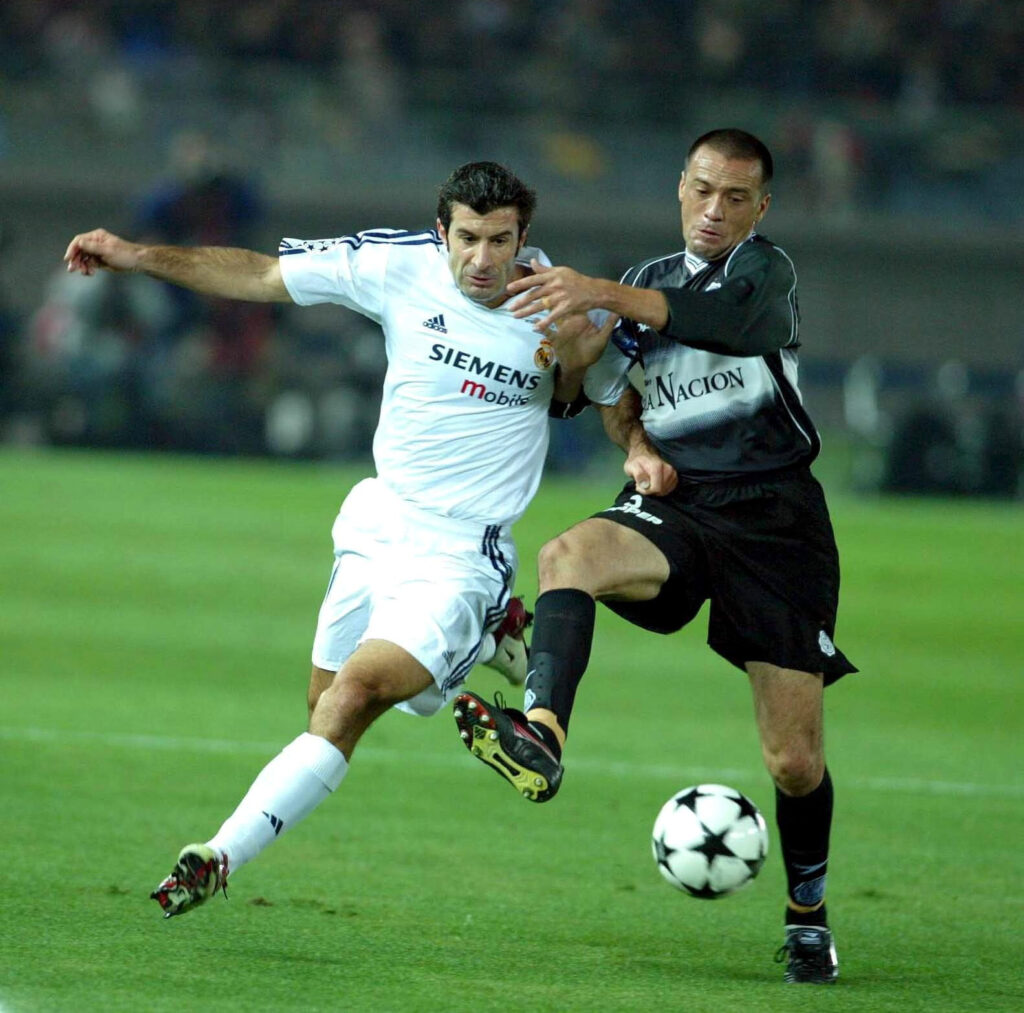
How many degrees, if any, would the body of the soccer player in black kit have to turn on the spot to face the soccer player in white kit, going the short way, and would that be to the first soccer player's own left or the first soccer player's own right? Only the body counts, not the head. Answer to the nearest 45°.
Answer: approximately 45° to the first soccer player's own right

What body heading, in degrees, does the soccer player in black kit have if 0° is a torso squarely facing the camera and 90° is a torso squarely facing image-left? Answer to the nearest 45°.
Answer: approximately 45°

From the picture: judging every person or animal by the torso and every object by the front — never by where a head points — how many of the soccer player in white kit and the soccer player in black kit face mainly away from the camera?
0

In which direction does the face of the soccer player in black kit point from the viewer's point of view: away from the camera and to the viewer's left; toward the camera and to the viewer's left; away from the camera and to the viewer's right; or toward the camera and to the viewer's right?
toward the camera and to the viewer's left

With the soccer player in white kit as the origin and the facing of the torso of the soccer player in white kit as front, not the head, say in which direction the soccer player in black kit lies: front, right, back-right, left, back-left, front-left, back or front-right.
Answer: left

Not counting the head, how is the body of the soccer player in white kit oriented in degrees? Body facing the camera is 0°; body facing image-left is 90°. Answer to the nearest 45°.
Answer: approximately 0°
